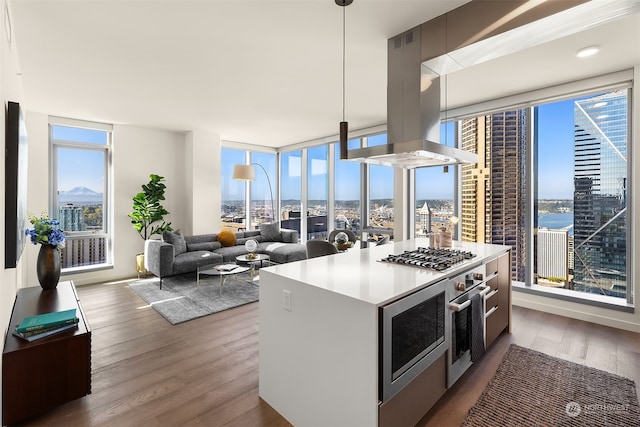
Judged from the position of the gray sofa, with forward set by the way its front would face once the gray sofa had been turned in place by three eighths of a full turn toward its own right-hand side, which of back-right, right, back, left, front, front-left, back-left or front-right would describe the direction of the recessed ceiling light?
back-left

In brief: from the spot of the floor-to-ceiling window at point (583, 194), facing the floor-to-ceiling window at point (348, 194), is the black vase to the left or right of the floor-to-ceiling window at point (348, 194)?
left

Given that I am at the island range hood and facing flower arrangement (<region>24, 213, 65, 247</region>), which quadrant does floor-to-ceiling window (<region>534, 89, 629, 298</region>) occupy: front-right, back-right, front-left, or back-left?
back-right

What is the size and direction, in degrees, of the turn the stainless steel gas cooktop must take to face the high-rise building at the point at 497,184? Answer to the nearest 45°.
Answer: approximately 135° to its left

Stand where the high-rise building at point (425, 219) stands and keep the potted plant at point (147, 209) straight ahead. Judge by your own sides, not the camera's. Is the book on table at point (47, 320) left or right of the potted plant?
left

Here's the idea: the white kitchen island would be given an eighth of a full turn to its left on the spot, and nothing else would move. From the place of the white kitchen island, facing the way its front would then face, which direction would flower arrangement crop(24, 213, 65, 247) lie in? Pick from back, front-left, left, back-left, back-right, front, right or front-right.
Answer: back

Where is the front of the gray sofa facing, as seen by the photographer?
facing the viewer and to the right of the viewer

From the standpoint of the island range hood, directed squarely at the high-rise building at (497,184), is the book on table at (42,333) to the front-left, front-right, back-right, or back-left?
back-left

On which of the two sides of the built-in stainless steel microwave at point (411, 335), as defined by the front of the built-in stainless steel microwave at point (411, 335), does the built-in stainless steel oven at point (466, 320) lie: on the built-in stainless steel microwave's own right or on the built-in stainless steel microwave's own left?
on the built-in stainless steel microwave's own left
